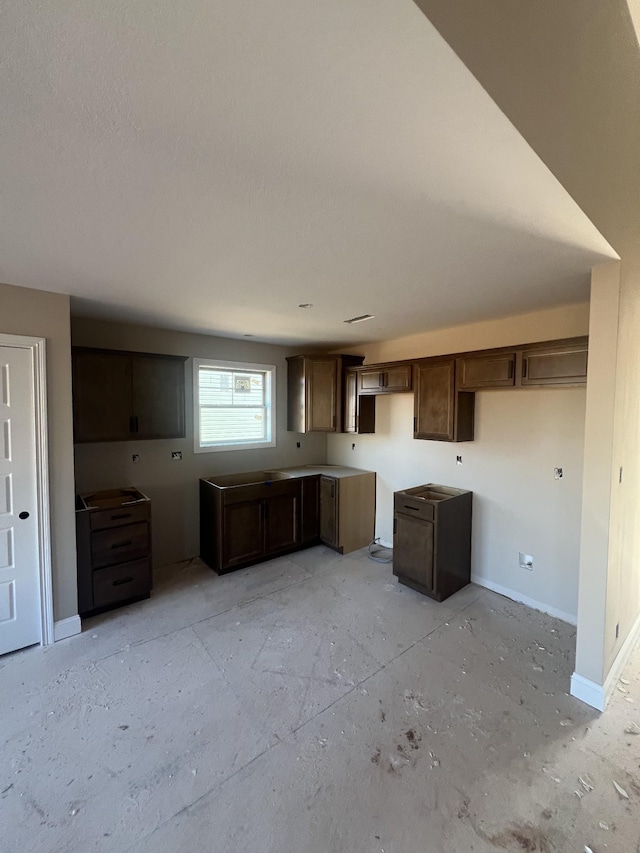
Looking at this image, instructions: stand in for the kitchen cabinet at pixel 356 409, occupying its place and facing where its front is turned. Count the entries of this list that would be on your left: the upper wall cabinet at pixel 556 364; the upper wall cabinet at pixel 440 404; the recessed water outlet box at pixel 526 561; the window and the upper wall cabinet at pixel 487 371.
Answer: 4

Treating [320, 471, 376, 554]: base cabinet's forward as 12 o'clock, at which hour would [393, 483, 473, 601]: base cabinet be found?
[393, 483, 473, 601]: base cabinet is roughly at 9 o'clock from [320, 471, 376, 554]: base cabinet.

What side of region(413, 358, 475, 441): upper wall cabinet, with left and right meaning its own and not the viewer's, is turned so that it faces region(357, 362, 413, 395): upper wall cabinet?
right

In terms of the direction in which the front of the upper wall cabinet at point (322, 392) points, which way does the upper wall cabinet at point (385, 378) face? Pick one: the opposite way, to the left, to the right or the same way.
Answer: to the right

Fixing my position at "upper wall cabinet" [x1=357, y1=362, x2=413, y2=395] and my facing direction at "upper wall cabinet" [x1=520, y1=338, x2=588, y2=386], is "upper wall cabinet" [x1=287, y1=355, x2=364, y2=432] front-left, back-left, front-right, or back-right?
back-right

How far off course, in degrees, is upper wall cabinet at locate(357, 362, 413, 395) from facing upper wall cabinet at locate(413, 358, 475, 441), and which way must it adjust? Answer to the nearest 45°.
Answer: approximately 90° to its left

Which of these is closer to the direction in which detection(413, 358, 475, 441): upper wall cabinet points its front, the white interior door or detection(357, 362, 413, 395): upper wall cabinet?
the white interior door

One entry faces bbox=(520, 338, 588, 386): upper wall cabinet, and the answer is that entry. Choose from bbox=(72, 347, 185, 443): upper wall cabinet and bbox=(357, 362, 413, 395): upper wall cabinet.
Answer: bbox=(72, 347, 185, 443): upper wall cabinet
